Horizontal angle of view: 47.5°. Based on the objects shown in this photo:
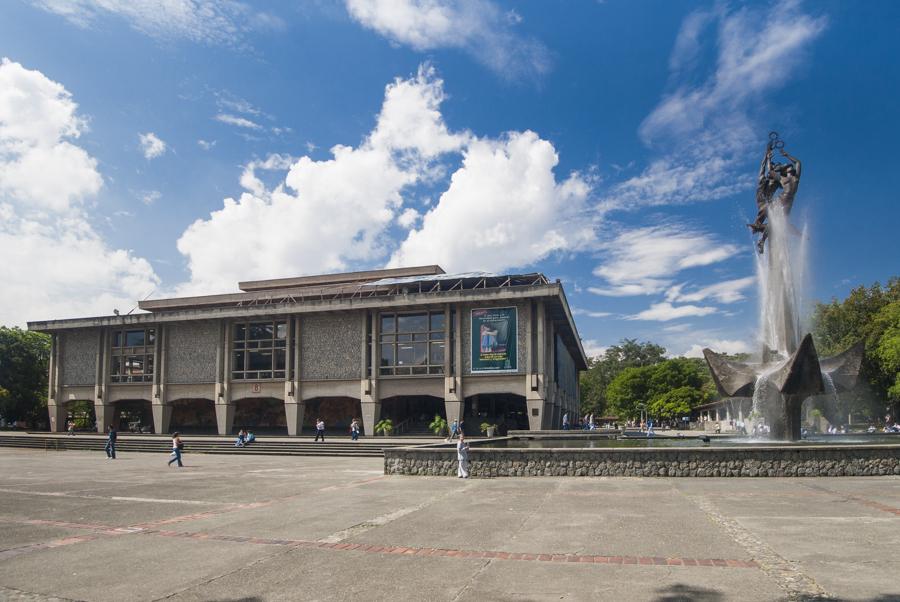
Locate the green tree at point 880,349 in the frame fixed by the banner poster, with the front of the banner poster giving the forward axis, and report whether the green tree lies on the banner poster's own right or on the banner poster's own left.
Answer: on the banner poster's own left

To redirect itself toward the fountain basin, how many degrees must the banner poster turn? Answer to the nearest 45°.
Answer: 0° — it already faces it

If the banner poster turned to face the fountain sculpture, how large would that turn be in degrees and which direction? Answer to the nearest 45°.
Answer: approximately 45° to its left

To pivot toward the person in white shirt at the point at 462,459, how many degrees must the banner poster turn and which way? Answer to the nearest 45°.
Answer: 0° — it already faces them

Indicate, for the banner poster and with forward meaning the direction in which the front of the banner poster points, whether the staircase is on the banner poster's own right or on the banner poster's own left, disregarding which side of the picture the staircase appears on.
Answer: on the banner poster's own right

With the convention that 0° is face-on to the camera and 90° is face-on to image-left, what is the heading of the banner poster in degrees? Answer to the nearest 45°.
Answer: approximately 0°
